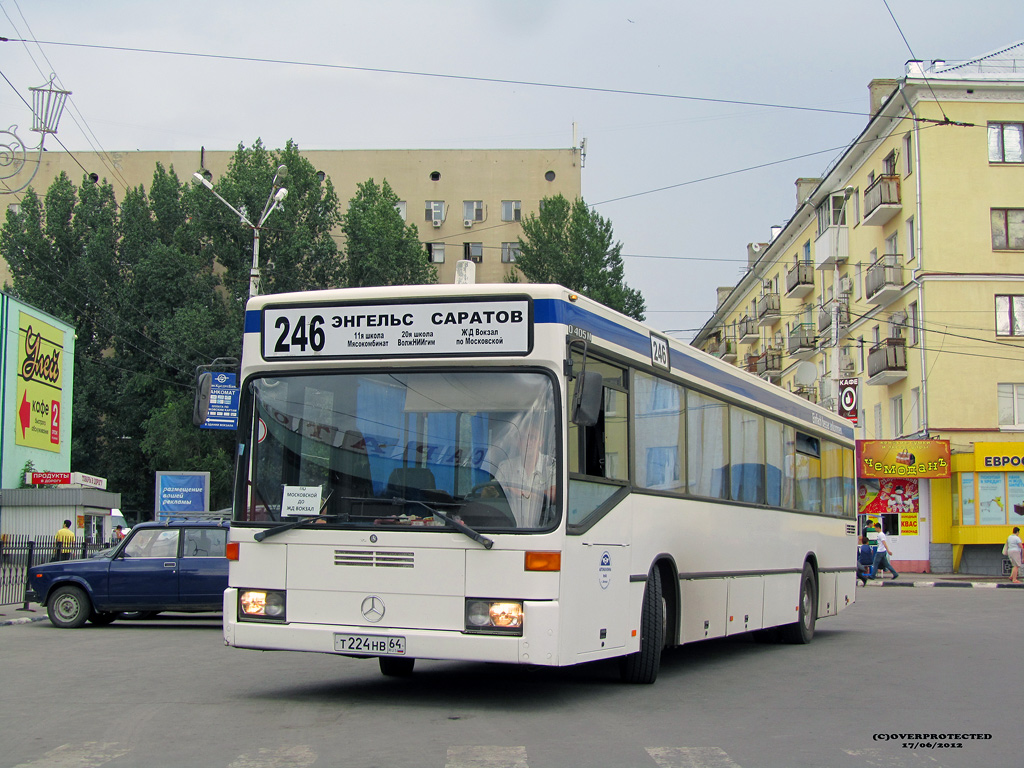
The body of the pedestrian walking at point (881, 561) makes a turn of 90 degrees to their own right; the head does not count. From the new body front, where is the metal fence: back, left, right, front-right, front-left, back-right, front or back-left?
front-right

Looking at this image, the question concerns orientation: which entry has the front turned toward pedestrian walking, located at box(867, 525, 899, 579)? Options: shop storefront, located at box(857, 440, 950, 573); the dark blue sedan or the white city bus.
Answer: the shop storefront

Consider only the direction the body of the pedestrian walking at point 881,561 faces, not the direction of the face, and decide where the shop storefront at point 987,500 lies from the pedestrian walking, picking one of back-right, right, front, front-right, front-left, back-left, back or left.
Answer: front-left

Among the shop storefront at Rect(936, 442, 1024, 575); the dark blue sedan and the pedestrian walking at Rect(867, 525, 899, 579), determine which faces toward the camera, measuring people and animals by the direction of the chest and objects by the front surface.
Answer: the shop storefront

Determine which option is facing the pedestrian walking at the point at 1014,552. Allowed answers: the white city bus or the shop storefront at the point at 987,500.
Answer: the shop storefront

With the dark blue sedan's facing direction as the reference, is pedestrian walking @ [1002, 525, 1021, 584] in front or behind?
behind

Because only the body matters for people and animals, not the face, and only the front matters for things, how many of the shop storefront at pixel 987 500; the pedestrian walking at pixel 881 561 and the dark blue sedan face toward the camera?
1

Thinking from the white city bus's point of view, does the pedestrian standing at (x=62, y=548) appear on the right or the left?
on its right

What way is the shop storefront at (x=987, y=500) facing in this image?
toward the camera

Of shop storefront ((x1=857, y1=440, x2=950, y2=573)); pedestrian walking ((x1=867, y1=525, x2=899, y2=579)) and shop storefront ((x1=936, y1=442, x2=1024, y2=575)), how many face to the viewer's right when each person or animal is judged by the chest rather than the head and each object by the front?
1

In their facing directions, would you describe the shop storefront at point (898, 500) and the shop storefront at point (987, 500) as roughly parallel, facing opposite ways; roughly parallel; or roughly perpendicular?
roughly parallel

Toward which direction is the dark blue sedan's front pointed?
to the viewer's left

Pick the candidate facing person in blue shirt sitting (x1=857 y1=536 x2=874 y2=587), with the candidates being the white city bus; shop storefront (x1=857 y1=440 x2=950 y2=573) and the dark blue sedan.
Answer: the shop storefront

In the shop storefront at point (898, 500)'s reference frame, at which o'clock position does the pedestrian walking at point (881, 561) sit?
The pedestrian walking is roughly at 12 o'clock from the shop storefront.

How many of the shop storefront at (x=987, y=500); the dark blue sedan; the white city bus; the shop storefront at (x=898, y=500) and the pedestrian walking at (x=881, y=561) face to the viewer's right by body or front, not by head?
1

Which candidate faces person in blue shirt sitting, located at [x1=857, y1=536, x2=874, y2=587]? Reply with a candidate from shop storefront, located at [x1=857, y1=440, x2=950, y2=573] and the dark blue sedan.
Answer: the shop storefront

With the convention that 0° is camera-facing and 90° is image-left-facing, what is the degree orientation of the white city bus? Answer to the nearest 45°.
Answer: approximately 45°

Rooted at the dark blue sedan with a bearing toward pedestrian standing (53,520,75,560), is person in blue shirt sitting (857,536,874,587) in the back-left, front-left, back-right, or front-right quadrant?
front-right

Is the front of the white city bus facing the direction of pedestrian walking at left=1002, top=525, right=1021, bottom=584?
no
